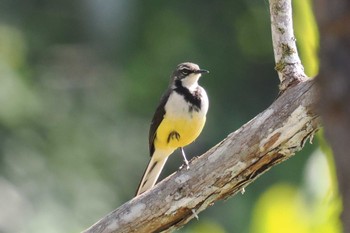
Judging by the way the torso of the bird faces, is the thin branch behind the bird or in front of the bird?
in front

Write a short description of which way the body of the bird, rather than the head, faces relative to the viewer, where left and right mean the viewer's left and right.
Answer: facing the viewer and to the right of the viewer
